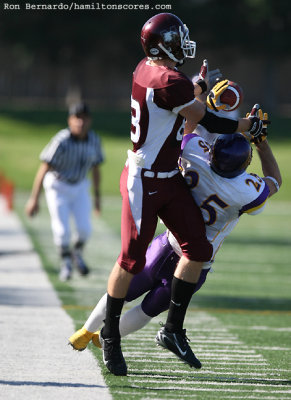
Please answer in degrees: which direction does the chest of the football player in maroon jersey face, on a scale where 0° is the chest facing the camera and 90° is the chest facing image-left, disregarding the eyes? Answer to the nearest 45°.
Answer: approximately 270°

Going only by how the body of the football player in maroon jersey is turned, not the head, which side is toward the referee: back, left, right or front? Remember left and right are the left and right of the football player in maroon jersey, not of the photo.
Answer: left

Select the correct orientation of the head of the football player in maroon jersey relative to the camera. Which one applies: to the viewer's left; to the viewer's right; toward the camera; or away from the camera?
to the viewer's right
